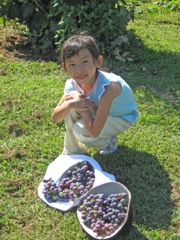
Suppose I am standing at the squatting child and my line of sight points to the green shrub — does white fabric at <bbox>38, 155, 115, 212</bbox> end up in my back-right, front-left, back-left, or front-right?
back-left

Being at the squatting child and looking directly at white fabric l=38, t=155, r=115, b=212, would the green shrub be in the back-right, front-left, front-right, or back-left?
back-right

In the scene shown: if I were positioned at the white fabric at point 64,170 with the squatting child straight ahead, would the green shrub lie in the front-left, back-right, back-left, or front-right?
front-left

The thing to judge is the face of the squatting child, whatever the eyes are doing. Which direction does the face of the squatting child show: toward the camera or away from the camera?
toward the camera

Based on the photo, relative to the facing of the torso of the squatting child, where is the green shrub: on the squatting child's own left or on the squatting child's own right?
on the squatting child's own right

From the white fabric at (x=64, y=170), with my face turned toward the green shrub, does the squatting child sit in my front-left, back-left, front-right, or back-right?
front-right
